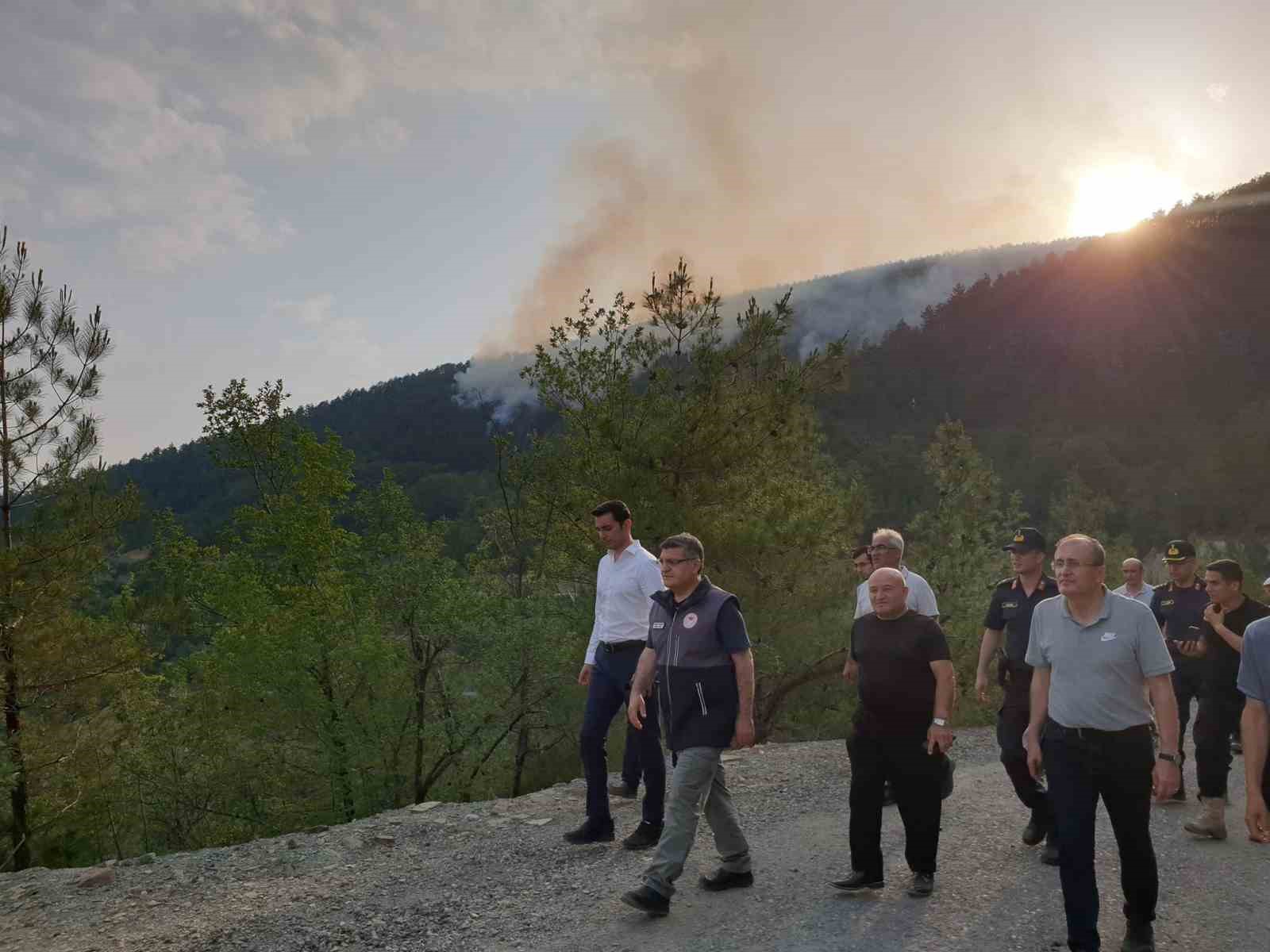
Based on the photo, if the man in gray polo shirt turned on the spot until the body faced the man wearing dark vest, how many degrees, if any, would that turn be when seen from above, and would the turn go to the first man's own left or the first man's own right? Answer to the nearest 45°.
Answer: approximately 45° to the first man's own right

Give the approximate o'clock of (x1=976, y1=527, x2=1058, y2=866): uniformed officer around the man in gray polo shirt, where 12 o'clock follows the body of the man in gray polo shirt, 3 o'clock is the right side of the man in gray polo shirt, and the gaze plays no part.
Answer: The uniformed officer is roughly at 4 o'clock from the man in gray polo shirt.

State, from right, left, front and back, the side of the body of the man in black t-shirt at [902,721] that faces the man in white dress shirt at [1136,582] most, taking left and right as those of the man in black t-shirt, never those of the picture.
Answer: back

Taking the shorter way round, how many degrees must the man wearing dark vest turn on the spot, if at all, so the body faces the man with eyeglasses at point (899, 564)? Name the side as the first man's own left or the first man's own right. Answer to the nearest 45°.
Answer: approximately 180°

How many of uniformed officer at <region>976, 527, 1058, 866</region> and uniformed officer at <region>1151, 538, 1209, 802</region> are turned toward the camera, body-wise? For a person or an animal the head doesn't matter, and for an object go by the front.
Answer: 2

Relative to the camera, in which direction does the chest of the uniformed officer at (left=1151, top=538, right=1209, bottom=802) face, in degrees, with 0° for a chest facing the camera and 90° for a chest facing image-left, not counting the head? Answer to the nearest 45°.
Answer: approximately 0°

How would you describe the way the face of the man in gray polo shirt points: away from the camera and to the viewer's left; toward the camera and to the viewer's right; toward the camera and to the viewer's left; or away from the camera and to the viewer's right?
toward the camera and to the viewer's left
